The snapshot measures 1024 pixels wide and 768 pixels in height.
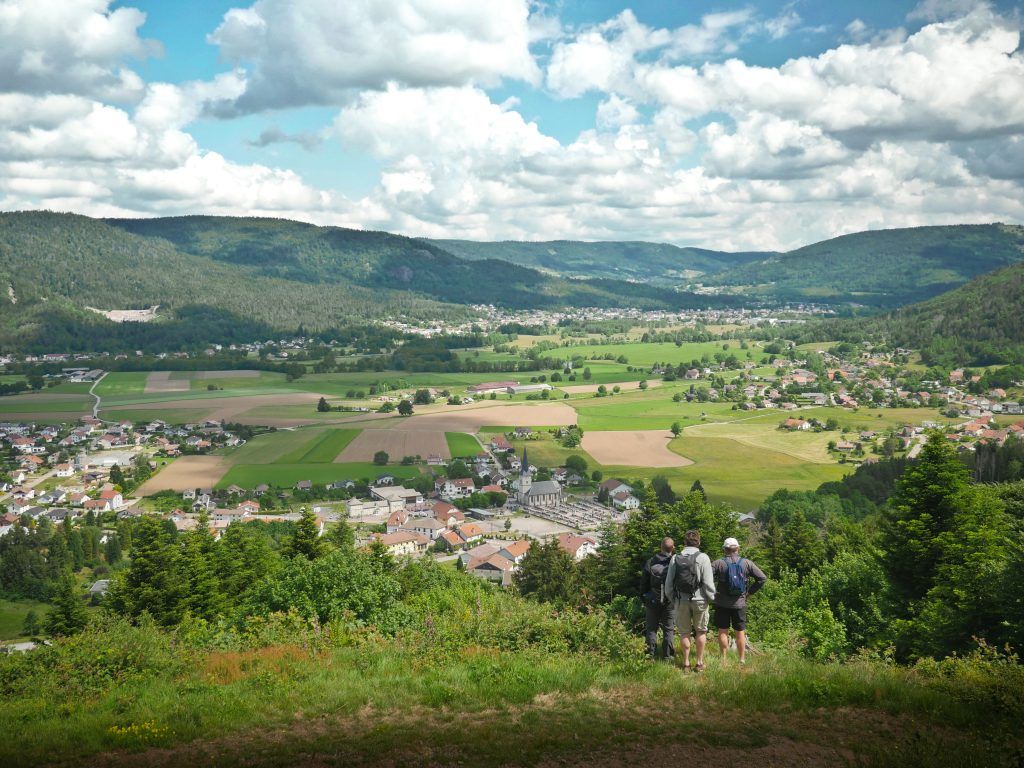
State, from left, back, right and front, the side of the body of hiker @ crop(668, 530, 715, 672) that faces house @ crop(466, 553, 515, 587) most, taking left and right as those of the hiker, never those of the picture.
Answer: front

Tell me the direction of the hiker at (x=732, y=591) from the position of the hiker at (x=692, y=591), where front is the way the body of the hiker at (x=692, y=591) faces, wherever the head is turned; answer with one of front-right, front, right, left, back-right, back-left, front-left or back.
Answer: front-right

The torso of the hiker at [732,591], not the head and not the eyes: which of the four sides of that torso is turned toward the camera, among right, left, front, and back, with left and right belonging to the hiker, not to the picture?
back

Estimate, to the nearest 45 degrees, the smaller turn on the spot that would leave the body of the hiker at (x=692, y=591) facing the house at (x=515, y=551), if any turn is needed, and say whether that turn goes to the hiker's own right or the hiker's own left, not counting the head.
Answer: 0° — they already face it

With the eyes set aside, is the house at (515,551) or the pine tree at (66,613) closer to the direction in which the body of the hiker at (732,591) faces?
the house

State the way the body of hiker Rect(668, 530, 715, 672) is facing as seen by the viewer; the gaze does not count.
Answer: away from the camera

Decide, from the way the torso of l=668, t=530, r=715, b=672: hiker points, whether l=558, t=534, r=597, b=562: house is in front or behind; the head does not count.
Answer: in front

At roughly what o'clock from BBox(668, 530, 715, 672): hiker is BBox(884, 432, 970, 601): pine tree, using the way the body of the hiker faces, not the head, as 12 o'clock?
The pine tree is roughly at 1 o'clock from the hiker.

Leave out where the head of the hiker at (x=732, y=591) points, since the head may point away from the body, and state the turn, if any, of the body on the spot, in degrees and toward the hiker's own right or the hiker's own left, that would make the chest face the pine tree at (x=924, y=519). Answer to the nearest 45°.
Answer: approximately 45° to the hiker's own right

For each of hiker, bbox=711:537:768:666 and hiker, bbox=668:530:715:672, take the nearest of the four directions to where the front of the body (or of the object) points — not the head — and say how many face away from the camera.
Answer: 2

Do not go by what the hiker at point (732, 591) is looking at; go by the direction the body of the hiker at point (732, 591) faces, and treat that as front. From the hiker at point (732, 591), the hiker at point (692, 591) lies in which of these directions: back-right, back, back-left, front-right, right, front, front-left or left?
back-left
